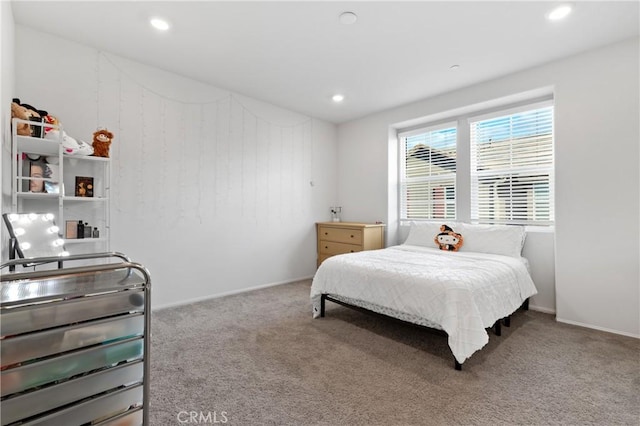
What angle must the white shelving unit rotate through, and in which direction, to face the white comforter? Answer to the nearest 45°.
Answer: approximately 45° to its left

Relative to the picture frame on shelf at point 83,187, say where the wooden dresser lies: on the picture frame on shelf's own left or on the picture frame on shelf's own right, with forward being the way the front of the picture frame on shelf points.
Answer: on the picture frame on shelf's own left

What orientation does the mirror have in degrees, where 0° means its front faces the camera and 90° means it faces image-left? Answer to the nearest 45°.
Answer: approximately 315°

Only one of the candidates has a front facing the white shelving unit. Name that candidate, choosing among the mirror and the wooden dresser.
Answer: the wooden dresser

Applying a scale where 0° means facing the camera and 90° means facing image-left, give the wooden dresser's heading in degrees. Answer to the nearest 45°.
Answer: approximately 45°
